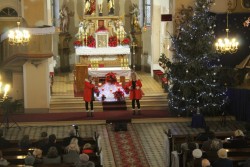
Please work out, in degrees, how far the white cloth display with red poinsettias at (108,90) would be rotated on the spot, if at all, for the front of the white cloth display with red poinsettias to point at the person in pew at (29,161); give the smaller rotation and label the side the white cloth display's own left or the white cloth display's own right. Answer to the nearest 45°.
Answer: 0° — it already faces them

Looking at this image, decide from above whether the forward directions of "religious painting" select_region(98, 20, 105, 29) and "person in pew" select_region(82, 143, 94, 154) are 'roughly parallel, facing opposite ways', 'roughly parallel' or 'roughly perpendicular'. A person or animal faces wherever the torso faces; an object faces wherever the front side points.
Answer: roughly parallel, facing opposite ways

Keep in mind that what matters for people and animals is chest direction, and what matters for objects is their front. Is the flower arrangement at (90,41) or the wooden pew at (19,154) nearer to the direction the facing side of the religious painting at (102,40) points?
the wooden pew

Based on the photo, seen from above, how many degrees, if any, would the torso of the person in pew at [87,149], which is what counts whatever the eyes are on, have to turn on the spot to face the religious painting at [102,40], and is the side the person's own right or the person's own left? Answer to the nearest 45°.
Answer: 0° — they already face it

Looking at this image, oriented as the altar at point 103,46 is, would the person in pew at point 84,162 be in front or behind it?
in front

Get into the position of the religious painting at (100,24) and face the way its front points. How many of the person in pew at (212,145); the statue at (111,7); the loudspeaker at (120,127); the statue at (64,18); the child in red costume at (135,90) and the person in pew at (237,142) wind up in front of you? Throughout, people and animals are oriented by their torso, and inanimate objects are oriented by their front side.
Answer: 4

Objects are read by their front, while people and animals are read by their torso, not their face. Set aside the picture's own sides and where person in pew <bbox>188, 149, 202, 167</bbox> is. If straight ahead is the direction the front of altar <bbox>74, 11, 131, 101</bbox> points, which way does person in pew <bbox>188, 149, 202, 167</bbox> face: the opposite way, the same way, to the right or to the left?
the opposite way

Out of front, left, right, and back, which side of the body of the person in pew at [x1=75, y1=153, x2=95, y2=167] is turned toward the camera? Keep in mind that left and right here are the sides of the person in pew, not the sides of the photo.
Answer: back

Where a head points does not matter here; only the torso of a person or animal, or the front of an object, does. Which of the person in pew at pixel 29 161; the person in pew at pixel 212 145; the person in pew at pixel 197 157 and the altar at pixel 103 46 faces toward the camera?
the altar

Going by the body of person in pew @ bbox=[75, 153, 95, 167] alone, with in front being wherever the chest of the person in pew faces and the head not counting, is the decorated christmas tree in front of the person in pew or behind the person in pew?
in front

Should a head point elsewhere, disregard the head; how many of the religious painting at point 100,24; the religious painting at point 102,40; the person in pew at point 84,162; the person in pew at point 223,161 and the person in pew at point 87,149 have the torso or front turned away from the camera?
3

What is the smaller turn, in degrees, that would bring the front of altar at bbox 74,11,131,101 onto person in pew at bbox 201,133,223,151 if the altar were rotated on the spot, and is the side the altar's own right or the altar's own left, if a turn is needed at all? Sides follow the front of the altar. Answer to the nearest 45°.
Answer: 0° — it already faces them

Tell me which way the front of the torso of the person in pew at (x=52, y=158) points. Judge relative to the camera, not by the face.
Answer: away from the camera

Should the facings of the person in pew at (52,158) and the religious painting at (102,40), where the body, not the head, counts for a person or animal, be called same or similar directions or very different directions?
very different directions

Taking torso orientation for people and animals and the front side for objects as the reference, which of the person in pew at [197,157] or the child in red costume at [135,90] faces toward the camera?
the child in red costume

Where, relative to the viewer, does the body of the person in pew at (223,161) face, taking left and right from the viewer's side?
facing away from the viewer

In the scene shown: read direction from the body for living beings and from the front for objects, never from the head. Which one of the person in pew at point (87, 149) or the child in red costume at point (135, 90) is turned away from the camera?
the person in pew

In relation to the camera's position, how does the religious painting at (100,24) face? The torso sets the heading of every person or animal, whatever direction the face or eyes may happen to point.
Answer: facing the viewer

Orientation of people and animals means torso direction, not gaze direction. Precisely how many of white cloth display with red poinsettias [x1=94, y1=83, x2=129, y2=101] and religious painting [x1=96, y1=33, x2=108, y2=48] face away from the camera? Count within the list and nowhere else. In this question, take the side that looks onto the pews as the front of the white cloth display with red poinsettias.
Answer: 0

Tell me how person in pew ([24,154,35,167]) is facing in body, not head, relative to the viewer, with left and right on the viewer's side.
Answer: facing away from the viewer

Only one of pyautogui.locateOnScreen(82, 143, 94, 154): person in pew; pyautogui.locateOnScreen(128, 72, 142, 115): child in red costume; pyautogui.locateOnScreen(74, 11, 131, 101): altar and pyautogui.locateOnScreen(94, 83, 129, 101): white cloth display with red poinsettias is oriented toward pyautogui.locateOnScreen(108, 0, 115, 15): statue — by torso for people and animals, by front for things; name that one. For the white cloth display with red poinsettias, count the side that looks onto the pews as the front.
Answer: the person in pew
